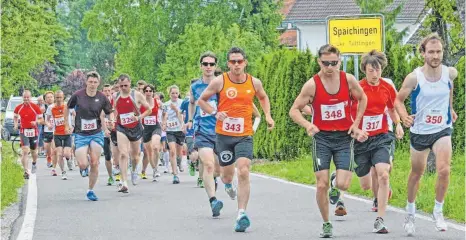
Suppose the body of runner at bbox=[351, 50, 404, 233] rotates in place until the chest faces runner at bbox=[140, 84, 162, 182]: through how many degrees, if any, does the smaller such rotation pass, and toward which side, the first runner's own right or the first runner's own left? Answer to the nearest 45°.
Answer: approximately 135° to the first runner's own right

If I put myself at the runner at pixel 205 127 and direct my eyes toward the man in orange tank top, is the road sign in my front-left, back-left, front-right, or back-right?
back-left

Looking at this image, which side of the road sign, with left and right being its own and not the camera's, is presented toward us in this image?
front

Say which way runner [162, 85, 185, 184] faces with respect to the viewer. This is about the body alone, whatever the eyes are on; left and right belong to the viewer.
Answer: facing the viewer

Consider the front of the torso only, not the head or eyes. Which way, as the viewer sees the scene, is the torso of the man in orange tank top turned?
toward the camera

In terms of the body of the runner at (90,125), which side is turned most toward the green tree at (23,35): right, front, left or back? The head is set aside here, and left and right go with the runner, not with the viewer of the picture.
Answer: back
